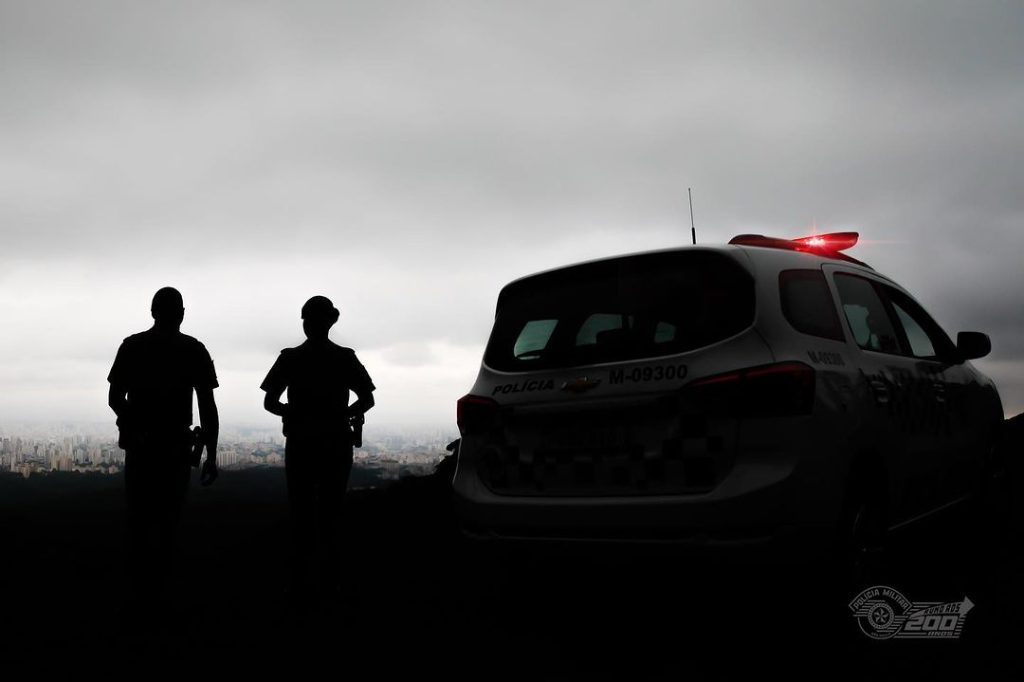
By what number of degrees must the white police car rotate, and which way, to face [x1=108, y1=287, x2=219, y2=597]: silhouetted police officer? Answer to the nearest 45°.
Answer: approximately 135° to its left
